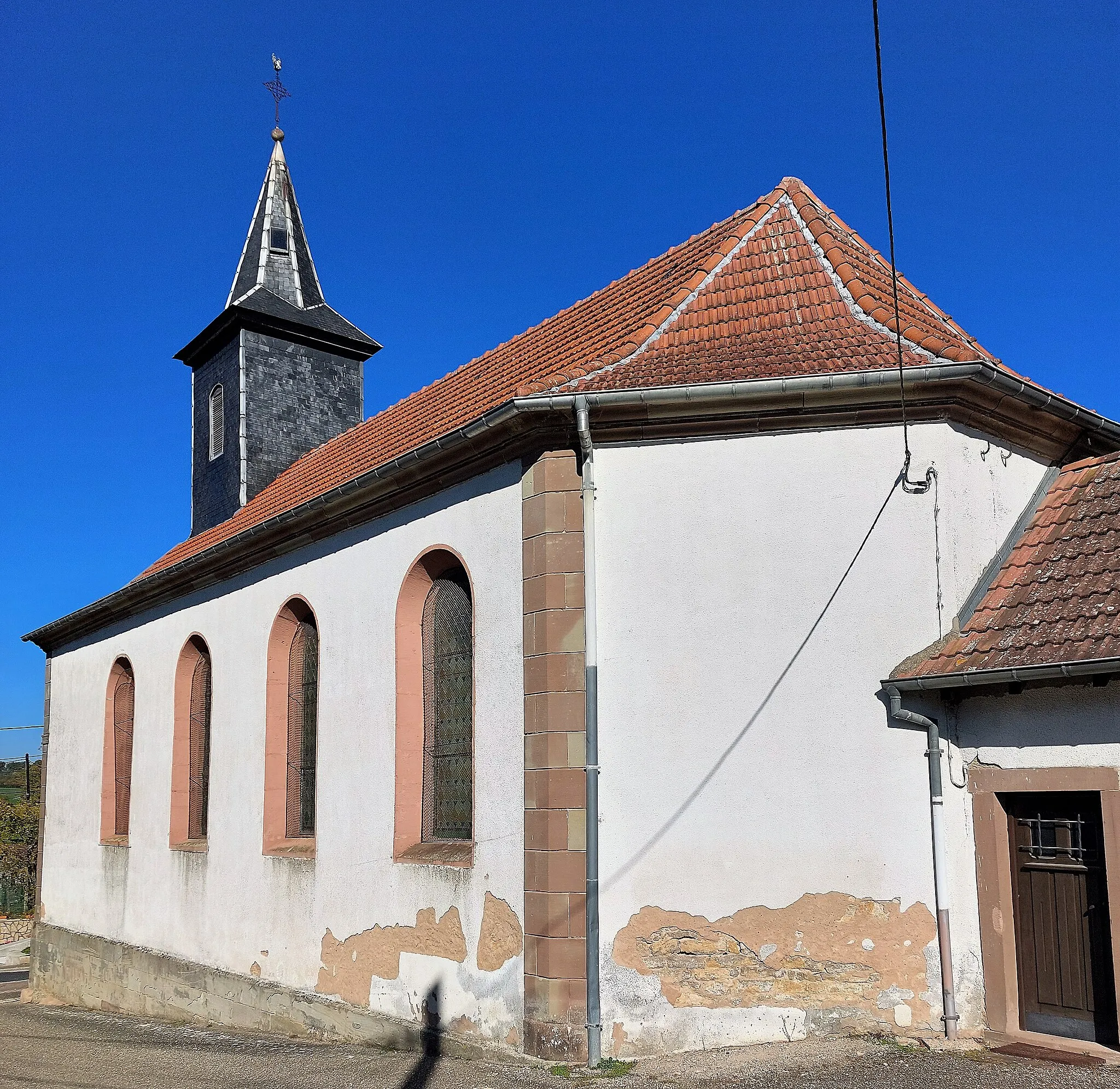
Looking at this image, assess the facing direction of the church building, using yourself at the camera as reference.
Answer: facing away from the viewer and to the left of the viewer
